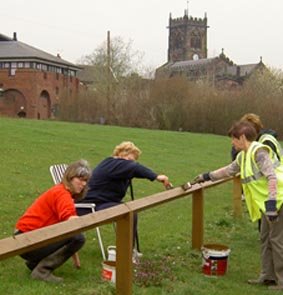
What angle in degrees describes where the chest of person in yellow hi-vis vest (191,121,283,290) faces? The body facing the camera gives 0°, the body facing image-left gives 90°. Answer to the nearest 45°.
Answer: approximately 90°

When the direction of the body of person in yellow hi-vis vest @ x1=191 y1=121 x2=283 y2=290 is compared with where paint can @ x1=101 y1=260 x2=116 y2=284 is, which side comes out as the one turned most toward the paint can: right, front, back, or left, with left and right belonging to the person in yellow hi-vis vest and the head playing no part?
front

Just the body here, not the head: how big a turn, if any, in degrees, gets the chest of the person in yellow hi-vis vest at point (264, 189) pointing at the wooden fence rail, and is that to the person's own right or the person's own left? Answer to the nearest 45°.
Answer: approximately 45° to the person's own left

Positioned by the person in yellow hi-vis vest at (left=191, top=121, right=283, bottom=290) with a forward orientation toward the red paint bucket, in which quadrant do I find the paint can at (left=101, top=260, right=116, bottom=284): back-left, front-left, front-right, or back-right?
front-left

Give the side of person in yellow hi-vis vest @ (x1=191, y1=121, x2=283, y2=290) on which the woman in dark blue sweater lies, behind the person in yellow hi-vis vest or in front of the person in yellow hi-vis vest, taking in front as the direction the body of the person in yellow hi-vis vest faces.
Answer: in front

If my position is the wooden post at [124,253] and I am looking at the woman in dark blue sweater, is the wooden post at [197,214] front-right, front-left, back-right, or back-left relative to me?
front-right

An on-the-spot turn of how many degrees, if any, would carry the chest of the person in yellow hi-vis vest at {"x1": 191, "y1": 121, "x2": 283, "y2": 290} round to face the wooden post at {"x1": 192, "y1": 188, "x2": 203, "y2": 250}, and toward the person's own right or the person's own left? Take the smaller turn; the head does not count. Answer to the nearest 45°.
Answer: approximately 45° to the person's own right

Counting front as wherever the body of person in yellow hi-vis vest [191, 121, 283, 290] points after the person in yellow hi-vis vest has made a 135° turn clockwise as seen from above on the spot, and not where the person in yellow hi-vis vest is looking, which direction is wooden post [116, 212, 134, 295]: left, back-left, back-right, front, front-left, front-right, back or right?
back

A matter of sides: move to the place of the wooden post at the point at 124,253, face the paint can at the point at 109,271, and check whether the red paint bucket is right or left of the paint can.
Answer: right

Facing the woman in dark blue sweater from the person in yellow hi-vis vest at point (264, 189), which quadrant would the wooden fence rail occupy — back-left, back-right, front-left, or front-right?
front-left
